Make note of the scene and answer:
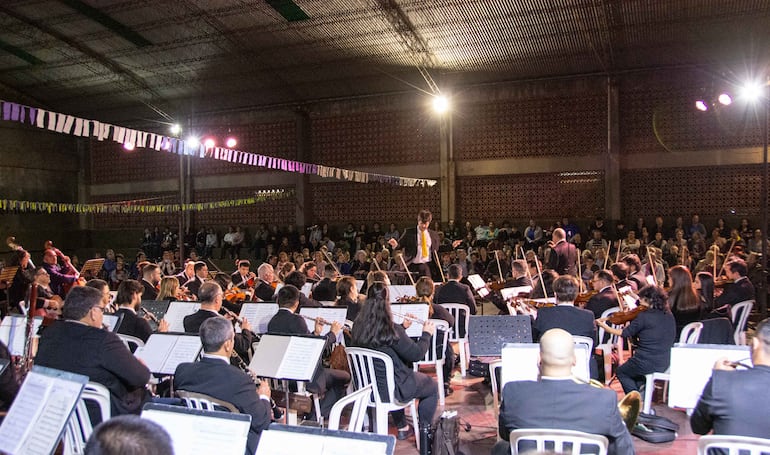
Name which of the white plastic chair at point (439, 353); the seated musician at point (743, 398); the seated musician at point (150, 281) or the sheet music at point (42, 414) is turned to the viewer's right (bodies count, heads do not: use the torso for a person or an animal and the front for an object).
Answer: the seated musician at point (150, 281)

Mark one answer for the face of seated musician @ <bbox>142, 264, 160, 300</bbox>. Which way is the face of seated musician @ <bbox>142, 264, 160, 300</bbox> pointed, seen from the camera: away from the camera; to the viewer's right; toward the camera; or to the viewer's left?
to the viewer's right

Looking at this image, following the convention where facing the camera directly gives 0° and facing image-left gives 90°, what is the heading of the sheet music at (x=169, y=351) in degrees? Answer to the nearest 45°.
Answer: approximately 45°

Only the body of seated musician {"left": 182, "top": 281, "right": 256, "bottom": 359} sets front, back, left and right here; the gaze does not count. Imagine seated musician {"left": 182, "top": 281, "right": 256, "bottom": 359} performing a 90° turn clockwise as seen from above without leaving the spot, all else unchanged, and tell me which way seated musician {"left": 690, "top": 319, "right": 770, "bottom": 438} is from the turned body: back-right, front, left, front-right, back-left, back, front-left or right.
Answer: front

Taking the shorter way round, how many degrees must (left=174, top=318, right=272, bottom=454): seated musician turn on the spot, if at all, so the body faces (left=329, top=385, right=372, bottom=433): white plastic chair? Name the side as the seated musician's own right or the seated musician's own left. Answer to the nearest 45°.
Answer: approximately 90° to the seated musician's own right

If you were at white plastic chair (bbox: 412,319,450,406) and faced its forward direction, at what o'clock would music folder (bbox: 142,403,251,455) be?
The music folder is roughly at 8 o'clock from the white plastic chair.

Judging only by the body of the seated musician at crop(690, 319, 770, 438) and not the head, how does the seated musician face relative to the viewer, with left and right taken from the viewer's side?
facing away from the viewer

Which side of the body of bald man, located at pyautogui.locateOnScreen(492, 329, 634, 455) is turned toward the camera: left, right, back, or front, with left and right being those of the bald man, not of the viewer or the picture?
back

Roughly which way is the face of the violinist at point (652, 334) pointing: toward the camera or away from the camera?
away from the camera

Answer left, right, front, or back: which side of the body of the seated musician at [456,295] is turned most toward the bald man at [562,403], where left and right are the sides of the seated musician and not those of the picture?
back

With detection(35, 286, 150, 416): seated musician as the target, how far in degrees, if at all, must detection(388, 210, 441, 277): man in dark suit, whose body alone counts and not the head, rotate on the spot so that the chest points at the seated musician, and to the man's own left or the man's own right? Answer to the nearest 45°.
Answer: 0° — they already face them

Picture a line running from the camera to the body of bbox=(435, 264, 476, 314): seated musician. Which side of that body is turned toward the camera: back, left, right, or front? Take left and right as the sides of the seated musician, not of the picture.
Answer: back

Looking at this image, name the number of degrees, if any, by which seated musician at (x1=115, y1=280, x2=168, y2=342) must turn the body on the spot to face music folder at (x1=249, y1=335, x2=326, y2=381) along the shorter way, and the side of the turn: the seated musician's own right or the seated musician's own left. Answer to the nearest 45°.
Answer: approximately 90° to the seated musician's own right

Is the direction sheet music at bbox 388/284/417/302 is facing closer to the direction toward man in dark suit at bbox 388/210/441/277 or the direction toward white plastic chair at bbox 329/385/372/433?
the white plastic chair

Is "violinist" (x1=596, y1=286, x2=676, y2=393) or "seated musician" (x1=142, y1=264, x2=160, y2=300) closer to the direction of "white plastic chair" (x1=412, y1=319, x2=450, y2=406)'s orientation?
the seated musician

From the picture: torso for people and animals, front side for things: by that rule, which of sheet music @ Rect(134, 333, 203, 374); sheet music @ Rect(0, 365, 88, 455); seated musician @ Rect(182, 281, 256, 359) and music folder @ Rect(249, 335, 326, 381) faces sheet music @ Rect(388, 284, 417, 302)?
the seated musician

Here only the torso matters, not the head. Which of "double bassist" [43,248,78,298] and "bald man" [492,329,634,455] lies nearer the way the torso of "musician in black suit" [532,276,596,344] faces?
the double bassist

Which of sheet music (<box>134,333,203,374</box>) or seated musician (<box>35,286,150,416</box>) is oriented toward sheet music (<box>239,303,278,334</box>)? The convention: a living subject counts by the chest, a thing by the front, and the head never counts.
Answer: the seated musician

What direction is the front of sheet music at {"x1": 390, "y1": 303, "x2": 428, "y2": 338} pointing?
toward the camera
